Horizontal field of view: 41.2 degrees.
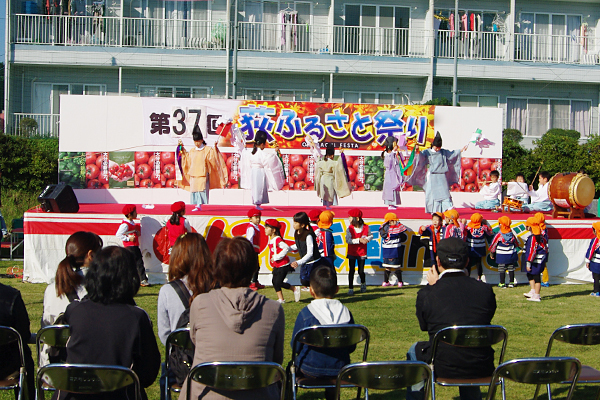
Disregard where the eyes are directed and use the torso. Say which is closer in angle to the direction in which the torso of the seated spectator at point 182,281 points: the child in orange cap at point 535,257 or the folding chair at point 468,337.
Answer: the child in orange cap

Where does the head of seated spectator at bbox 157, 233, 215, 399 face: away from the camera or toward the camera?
away from the camera

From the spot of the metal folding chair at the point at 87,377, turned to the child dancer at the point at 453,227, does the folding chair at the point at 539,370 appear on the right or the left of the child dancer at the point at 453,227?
right

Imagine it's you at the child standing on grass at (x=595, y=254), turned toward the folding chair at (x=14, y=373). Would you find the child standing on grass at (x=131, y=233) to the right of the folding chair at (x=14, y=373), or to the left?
right

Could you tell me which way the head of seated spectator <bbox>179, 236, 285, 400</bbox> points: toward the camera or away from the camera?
away from the camera

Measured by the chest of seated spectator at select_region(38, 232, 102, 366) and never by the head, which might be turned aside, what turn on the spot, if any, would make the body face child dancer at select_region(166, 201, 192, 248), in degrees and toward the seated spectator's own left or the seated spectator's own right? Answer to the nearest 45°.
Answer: approximately 45° to the seated spectator's own left

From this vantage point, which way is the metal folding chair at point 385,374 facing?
away from the camera

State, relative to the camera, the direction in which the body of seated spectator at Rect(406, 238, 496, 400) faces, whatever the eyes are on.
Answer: away from the camera

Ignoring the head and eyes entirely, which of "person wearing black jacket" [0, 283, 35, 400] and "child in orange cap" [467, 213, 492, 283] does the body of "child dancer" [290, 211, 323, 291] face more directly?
the person wearing black jacket

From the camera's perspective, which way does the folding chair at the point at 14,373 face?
away from the camera

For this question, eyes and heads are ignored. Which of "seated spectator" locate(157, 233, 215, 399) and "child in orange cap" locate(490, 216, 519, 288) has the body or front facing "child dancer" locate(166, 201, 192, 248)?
the seated spectator

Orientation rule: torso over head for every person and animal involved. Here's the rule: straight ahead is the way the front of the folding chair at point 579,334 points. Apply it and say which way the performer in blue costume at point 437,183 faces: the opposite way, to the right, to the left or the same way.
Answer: the opposite way
